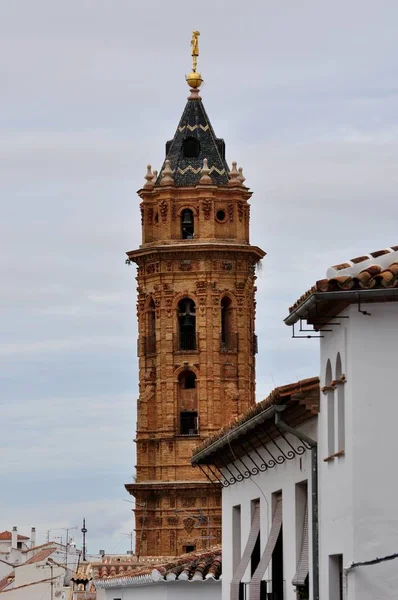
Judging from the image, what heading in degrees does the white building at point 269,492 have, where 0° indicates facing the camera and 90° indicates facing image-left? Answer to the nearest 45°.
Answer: approximately 45°
